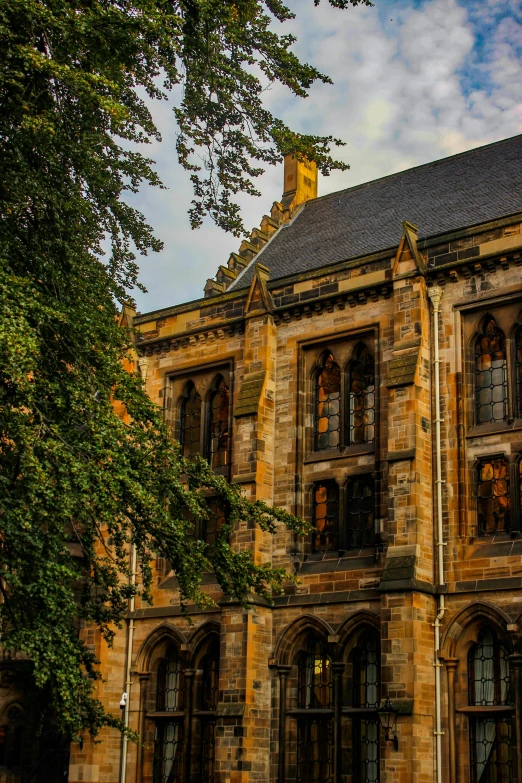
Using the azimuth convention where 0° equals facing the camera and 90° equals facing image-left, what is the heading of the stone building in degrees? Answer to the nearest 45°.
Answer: approximately 45°

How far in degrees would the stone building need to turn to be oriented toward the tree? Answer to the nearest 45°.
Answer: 0° — it already faces it
